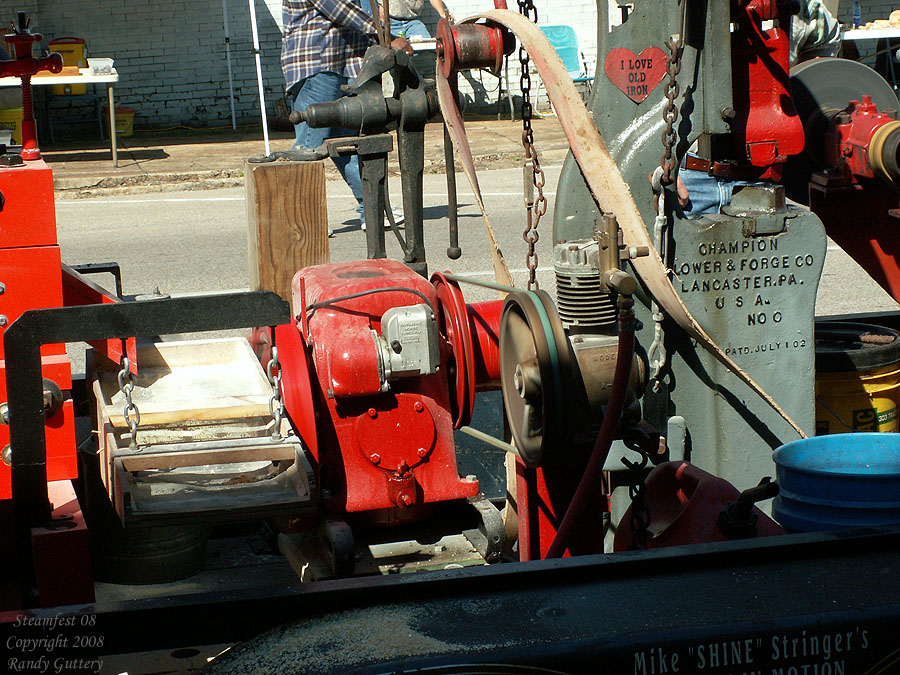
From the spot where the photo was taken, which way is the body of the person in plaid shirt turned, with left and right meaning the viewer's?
facing to the right of the viewer

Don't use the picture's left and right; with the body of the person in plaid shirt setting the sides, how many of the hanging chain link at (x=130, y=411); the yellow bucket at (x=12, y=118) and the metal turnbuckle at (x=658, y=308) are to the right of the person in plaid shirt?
2

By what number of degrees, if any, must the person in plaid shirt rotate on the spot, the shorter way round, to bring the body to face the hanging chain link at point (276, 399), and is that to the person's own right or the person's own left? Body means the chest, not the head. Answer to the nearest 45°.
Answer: approximately 90° to the person's own right

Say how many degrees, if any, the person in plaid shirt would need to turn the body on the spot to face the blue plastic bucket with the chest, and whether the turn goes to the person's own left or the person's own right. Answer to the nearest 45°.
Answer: approximately 90° to the person's own right

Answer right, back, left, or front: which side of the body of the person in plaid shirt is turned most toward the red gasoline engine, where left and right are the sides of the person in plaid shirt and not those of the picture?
right

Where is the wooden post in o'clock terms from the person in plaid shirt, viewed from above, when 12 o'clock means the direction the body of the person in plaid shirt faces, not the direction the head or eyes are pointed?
The wooden post is roughly at 3 o'clock from the person in plaid shirt.

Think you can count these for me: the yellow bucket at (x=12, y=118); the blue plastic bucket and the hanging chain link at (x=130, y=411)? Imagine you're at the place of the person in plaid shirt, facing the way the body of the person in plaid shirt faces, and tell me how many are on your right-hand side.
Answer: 2
